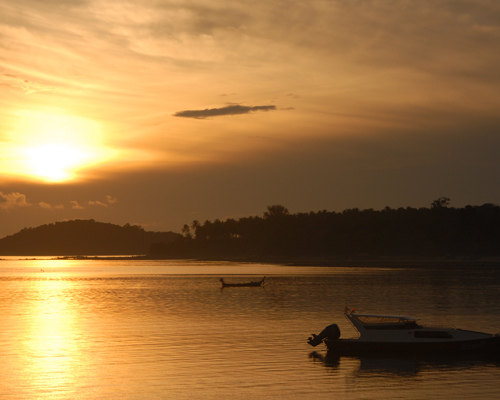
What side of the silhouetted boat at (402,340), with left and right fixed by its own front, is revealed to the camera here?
right
